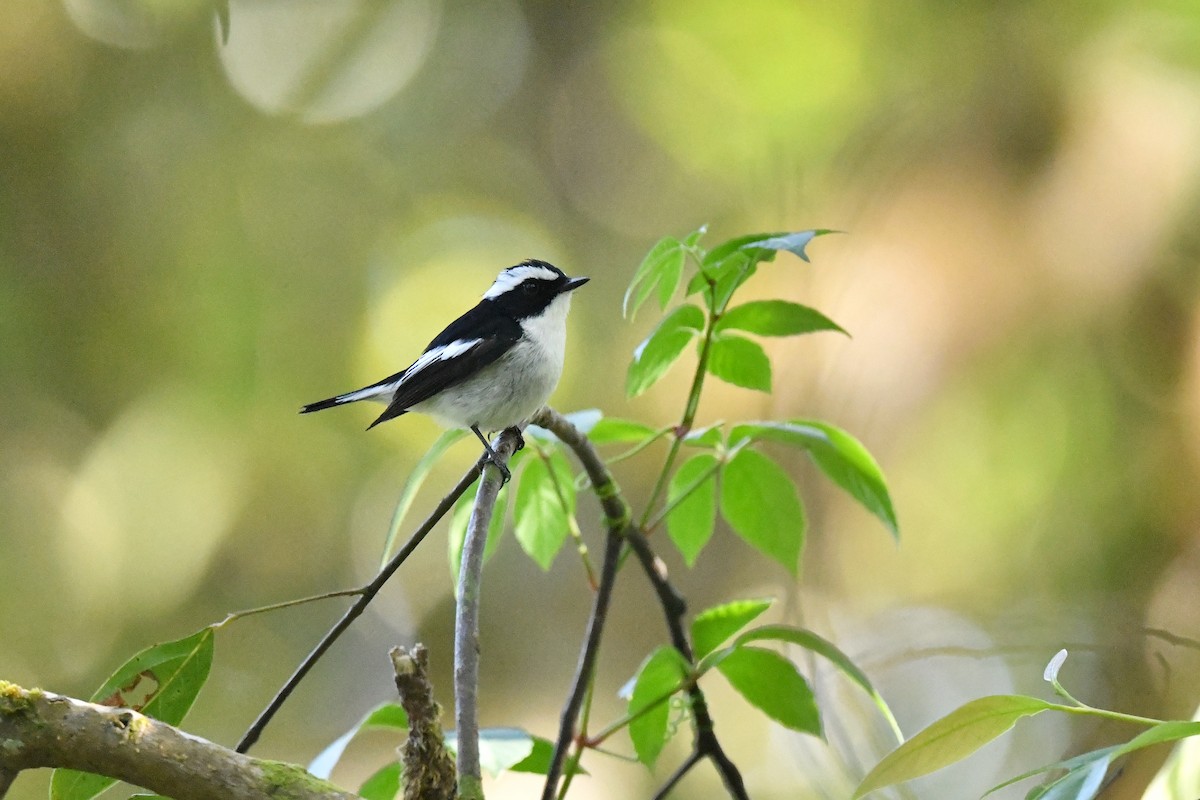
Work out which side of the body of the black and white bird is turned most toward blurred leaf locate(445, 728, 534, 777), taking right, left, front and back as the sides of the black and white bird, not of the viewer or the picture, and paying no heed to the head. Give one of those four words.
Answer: left

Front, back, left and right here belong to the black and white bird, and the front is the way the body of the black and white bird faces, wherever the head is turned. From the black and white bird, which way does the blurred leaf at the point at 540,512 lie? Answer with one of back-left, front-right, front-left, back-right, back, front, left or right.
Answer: front-left

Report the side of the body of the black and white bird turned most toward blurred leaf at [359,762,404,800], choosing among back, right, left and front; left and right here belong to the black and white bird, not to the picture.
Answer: right

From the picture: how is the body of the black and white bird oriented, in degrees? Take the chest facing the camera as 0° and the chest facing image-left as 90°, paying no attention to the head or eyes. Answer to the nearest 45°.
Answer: approximately 270°
